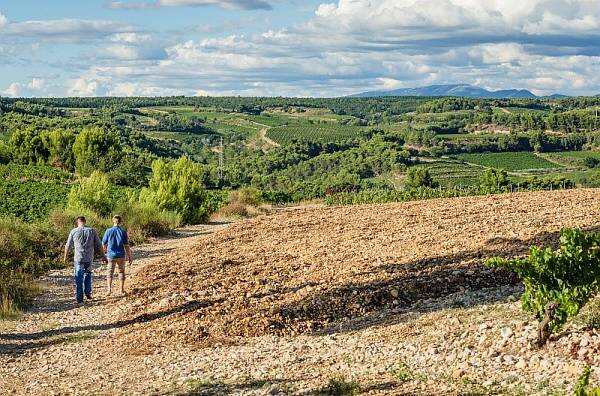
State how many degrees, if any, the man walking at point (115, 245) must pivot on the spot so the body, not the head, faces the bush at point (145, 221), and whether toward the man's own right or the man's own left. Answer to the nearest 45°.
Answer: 0° — they already face it

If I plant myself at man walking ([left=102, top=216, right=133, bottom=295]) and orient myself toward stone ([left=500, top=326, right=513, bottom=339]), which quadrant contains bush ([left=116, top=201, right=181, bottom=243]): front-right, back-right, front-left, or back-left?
back-left

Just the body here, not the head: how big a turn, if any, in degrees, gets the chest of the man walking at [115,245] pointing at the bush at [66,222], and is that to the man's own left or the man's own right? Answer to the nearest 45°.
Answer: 0° — they already face it

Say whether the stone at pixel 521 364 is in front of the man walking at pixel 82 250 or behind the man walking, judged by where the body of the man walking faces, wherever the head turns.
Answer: behind

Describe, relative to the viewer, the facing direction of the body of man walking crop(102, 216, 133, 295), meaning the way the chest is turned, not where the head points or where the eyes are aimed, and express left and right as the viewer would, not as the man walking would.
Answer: facing away from the viewer

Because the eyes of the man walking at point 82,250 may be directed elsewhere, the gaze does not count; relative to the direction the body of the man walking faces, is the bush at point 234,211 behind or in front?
in front

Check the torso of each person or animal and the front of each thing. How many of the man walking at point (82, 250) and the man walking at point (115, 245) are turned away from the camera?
2

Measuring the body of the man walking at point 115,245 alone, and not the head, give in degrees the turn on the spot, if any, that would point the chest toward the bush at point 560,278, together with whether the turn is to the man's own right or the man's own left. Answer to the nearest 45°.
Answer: approximately 135° to the man's own right

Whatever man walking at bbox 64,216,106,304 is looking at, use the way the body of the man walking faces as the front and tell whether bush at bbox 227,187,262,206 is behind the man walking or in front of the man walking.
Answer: in front

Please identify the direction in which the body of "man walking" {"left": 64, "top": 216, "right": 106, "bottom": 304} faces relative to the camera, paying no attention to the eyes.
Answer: away from the camera

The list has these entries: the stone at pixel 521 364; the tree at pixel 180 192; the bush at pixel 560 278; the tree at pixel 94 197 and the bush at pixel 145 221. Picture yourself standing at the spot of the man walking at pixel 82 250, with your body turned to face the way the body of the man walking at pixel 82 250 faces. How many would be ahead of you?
3
